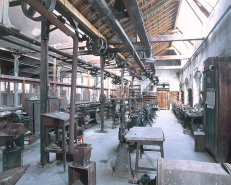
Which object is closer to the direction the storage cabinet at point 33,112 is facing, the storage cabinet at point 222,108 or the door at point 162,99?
the storage cabinet

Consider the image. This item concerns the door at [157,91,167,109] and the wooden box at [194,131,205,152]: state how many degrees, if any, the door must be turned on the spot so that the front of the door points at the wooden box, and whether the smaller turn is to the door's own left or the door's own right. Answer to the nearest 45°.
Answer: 0° — it already faces it

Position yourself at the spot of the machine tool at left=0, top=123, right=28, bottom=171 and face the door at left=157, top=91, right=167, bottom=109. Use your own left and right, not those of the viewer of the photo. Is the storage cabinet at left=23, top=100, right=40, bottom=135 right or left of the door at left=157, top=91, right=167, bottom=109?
left

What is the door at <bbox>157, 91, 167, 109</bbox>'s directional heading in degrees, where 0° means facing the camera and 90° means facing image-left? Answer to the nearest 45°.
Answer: approximately 0°

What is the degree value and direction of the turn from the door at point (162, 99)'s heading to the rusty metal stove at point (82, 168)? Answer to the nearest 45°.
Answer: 0° — it already faces it
